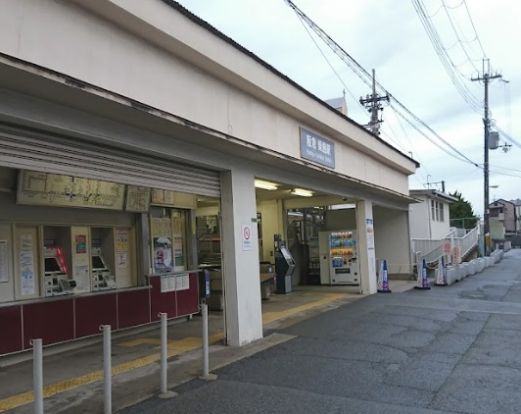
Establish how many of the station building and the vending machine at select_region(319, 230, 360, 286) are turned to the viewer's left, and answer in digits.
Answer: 0

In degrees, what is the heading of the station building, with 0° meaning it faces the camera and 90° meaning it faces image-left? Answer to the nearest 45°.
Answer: approximately 315°

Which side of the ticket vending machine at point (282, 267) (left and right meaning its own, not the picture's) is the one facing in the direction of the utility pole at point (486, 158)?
left

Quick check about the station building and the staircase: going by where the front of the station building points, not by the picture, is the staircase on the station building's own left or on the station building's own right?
on the station building's own left

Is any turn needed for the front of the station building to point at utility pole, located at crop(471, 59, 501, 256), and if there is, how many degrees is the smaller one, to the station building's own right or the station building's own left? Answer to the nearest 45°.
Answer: approximately 90° to the station building's own left

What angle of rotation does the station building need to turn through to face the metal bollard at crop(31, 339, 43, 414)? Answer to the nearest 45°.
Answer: approximately 45° to its right

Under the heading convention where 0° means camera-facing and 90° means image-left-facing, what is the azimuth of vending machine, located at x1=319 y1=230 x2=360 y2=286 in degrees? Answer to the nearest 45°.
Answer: approximately 315°

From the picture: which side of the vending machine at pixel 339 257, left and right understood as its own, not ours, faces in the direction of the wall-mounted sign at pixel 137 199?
right

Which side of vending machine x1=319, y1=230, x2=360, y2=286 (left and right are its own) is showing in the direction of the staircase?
left

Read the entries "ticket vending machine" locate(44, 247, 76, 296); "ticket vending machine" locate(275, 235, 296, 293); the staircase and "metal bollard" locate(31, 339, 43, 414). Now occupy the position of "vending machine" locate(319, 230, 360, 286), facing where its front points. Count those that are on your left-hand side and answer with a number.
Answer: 1

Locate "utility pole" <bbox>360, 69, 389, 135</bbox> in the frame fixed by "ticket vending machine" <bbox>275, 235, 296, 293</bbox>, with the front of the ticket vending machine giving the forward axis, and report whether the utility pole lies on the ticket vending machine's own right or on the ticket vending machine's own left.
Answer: on the ticket vending machine's own left

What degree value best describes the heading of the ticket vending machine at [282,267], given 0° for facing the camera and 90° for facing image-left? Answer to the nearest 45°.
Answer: approximately 315°

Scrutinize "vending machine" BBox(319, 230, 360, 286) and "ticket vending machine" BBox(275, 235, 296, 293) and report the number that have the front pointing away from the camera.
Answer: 0

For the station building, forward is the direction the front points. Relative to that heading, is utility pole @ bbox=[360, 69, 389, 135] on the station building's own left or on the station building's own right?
on the station building's own left
